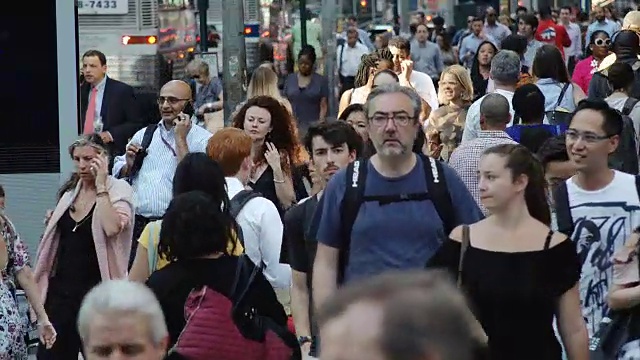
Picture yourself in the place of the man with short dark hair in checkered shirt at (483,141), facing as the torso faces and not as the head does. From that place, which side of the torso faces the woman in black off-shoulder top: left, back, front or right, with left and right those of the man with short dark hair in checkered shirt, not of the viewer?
back

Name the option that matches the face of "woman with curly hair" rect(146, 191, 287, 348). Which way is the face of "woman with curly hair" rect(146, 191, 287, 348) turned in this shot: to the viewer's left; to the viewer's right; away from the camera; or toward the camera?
away from the camera

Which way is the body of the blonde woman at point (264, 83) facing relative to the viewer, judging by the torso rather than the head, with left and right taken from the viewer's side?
facing away from the viewer

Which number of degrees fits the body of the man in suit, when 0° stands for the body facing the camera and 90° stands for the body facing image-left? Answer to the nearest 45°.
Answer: approximately 45°

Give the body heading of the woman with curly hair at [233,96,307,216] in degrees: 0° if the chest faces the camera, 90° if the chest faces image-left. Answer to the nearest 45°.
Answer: approximately 45°

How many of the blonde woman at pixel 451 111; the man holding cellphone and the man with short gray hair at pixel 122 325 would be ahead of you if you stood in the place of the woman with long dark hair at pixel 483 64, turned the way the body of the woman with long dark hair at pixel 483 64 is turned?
3

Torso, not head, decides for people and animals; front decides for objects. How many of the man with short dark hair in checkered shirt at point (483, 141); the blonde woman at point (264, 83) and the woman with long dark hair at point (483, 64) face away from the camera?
2

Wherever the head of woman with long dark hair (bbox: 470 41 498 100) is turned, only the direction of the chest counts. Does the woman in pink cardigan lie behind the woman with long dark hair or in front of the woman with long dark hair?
in front
